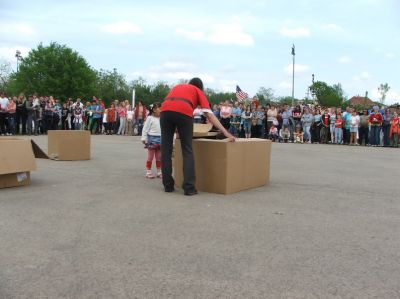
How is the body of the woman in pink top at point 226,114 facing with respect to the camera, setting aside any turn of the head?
toward the camera

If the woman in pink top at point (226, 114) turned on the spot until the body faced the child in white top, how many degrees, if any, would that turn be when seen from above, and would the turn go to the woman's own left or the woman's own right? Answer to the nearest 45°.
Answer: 0° — they already face them

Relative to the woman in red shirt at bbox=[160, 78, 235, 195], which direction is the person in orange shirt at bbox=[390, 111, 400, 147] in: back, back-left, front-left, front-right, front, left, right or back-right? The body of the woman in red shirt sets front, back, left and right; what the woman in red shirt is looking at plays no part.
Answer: front

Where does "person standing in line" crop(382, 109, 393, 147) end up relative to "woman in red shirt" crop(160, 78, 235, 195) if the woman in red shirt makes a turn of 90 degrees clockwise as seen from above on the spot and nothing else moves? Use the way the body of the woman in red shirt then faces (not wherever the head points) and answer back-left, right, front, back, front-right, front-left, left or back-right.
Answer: left

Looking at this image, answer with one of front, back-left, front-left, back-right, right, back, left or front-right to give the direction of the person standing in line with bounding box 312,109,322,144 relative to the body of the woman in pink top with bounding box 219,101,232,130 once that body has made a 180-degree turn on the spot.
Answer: right

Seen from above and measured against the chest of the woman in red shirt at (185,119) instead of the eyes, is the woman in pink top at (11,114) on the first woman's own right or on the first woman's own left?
on the first woman's own left

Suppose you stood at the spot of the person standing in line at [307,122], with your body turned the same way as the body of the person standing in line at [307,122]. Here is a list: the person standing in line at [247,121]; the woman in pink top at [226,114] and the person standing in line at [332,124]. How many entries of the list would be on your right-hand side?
2

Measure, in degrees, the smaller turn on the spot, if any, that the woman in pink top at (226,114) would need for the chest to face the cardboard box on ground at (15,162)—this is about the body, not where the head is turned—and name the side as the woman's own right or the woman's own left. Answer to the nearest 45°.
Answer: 0° — they already face it

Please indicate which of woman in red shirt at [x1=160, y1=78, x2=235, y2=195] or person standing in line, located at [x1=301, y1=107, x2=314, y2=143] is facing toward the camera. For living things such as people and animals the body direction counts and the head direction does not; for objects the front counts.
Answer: the person standing in line

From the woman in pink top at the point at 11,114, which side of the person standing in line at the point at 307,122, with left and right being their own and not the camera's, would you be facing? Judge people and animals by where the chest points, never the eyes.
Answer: right

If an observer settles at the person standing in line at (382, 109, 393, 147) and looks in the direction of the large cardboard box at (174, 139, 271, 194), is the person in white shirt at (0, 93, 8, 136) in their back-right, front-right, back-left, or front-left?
front-right

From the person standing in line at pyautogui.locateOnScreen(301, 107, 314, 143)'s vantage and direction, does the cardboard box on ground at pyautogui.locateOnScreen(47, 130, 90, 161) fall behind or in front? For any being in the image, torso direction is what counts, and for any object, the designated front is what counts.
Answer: in front

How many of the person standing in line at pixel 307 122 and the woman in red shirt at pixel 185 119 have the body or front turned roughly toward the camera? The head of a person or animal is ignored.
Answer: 1

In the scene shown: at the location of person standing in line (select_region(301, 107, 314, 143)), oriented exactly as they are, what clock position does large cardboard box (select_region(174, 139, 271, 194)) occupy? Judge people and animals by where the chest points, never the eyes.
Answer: The large cardboard box is roughly at 12 o'clock from the person standing in line.

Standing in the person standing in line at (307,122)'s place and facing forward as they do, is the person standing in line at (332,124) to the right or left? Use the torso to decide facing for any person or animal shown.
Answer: on their left

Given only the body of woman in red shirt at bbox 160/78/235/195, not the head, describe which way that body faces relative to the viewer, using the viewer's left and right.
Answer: facing away from the viewer and to the right of the viewer

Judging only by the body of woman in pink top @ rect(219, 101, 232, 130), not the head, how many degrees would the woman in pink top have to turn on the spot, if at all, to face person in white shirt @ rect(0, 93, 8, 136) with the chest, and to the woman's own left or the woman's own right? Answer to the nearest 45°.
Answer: approximately 90° to the woman's own right
